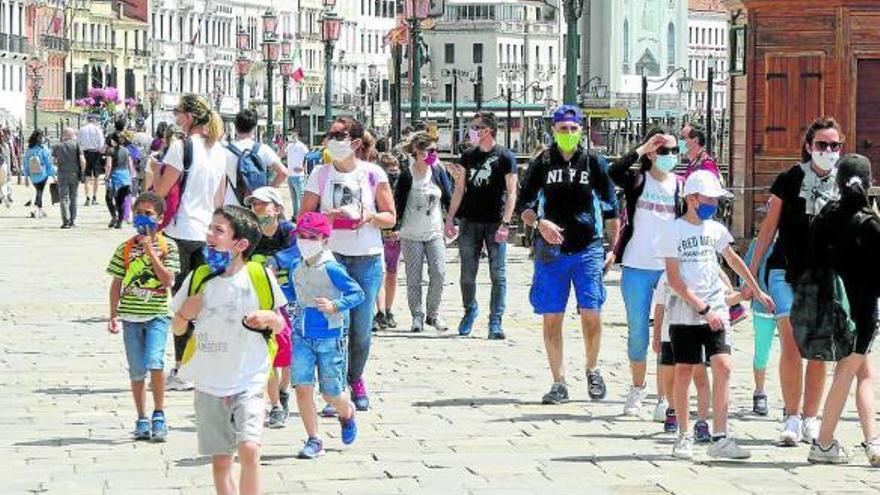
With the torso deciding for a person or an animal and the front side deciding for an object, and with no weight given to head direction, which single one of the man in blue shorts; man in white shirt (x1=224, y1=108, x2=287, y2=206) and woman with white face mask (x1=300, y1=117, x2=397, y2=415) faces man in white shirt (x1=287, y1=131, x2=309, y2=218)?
man in white shirt (x1=224, y1=108, x2=287, y2=206)

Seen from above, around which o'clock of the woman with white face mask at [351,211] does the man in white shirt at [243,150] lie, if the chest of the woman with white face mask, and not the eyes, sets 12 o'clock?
The man in white shirt is roughly at 5 o'clock from the woman with white face mask.

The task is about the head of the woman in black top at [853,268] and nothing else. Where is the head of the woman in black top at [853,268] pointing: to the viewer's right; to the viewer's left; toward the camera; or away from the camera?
away from the camera

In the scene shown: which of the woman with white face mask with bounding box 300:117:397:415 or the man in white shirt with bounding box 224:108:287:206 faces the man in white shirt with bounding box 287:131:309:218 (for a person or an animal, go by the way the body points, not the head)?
the man in white shirt with bounding box 224:108:287:206

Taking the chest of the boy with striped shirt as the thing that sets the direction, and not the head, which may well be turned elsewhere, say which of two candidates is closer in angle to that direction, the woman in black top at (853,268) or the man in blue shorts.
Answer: the woman in black top

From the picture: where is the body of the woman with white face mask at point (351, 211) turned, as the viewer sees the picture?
toward the camera

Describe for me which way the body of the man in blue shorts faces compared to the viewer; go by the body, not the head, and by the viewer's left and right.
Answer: facing the viewer

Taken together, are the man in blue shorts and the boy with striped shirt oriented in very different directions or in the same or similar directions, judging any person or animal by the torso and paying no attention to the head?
same or similar directions

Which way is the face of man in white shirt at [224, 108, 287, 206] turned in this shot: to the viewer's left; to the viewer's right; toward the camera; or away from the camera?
away from the camera

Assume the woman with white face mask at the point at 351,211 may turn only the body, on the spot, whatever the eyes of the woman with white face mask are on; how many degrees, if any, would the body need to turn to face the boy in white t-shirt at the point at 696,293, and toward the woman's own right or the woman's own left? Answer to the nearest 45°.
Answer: approximately 45° to the woman's own left

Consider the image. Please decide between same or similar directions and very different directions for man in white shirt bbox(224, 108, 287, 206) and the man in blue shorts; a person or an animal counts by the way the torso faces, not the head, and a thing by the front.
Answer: very different directions

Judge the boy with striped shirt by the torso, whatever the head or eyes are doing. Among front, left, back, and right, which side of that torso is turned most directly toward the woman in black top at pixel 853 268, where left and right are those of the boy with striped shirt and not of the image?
left

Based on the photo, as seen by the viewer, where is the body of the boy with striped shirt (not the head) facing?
toward the camera
